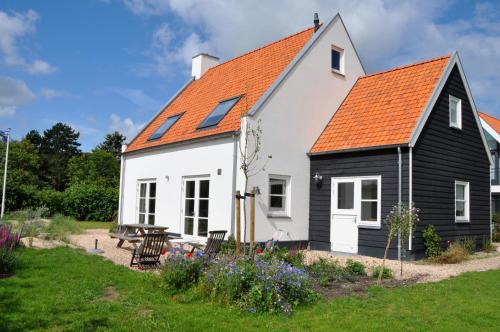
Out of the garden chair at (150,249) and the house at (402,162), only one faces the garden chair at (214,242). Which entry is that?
the house

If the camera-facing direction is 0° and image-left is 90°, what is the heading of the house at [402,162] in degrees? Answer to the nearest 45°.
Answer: approximately 45°

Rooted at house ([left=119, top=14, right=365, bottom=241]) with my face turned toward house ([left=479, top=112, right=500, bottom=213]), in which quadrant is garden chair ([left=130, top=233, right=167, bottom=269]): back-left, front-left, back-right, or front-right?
back-right

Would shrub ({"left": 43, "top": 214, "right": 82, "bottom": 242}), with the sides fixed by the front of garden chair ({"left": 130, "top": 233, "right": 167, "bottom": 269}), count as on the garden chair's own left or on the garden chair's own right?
on the garden chair's own right
